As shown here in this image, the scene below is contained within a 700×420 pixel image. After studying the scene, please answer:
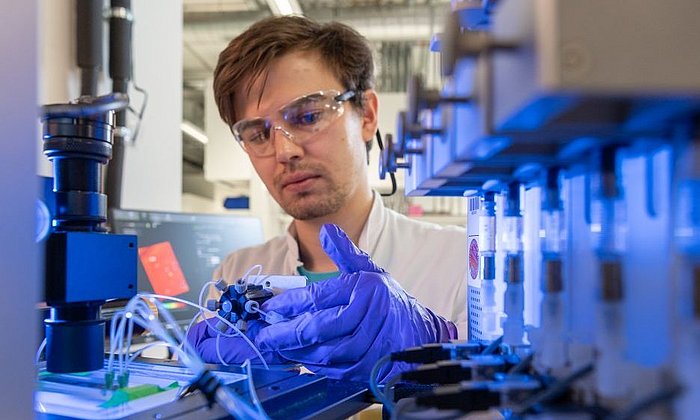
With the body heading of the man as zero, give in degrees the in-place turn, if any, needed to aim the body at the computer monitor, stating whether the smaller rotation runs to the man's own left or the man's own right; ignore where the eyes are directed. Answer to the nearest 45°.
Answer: approximately 90° to the man's own right

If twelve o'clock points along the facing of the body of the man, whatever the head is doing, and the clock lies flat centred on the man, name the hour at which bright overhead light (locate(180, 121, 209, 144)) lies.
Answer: The bright overhead light is roughly at 4 o'clock from the man.

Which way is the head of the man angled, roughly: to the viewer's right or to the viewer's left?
to the viewer's left

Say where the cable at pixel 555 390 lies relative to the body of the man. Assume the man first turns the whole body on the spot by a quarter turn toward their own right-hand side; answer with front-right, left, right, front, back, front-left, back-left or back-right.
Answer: back-left

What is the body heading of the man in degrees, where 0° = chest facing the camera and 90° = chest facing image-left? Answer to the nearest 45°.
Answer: approximately 45°
